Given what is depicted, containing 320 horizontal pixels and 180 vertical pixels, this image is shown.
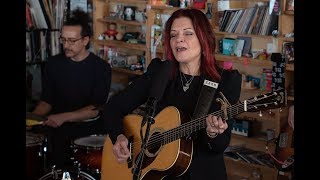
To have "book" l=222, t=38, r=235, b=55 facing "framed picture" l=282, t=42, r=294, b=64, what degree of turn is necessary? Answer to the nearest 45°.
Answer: approximately 45° to its left

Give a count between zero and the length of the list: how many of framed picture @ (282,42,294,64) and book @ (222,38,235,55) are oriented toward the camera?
2

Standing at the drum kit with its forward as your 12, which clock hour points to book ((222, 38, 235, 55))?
The book is roughly at 8 o'clock from the drum kit.

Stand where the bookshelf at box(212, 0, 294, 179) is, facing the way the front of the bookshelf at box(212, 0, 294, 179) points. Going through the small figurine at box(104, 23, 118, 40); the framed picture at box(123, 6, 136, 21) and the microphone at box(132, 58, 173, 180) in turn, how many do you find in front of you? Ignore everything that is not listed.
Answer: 1

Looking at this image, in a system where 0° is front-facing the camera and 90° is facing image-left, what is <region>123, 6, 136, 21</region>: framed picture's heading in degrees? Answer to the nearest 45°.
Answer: approximately 0°

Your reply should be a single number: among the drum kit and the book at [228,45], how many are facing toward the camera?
2
